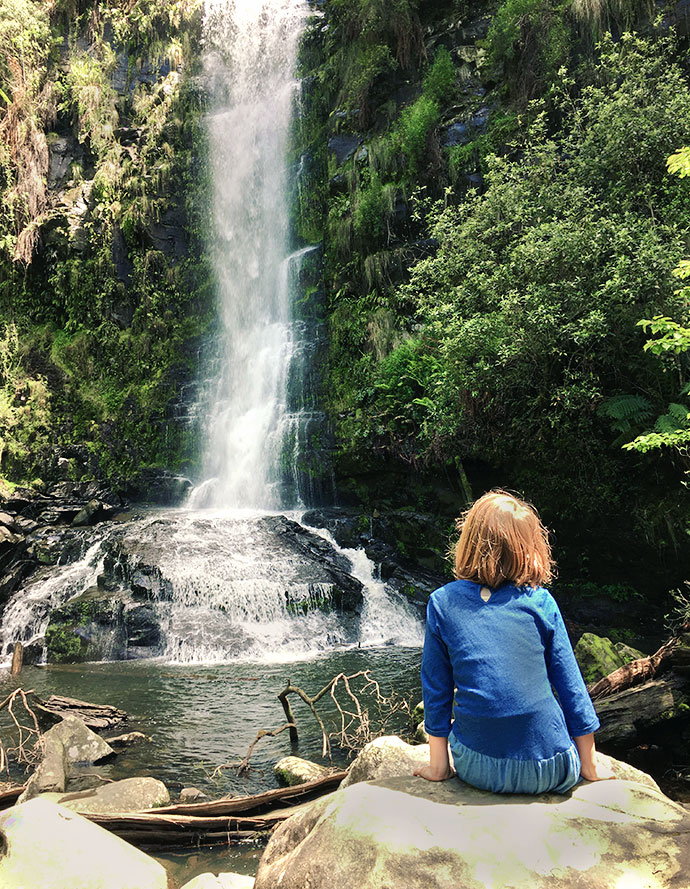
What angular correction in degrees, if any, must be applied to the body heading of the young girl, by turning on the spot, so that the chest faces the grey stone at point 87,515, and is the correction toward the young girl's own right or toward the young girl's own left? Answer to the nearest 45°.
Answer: approximately 45° to the young girl's own left

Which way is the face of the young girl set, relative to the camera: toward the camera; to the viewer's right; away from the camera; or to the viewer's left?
away from the camera

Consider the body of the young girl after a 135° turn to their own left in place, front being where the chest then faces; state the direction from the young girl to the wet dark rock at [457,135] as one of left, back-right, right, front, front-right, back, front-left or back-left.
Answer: back-right

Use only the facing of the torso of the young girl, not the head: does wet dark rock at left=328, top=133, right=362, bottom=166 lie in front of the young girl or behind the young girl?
in front

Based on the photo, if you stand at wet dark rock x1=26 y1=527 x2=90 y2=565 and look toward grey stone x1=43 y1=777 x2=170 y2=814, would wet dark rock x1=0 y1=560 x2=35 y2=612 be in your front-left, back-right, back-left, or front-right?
front-right

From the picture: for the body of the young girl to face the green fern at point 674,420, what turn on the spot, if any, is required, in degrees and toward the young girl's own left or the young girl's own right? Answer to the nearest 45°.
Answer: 0° — they already face it

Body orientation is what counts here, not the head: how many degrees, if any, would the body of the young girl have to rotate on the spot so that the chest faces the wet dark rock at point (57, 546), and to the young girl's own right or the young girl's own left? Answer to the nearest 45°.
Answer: approximately 45° to the young girl's own left

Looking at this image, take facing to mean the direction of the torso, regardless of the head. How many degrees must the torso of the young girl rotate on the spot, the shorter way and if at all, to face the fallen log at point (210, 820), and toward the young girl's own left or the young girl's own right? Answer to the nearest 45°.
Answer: approximately 45° to the young girl's own left

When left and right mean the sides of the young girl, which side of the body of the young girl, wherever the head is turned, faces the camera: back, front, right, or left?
back

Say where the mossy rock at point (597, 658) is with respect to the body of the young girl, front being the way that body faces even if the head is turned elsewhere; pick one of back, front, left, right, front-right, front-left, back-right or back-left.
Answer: front
